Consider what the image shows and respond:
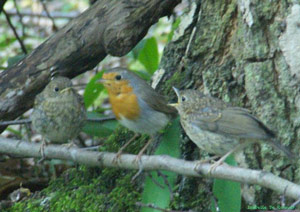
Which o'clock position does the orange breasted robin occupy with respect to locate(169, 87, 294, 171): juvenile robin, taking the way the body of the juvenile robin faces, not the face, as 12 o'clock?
The orange breasted robin is roughly at 1 o'clock from the juvenile robin.

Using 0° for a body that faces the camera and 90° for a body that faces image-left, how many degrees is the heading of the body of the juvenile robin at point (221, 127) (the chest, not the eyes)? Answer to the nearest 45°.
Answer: approximately 90°

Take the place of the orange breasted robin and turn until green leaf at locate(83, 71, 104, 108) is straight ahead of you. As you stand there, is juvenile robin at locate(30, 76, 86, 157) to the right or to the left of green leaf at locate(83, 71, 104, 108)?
left

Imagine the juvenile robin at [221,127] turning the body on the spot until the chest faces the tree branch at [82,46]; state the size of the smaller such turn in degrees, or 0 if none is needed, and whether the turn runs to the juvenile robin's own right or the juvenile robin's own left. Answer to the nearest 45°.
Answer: approximately 45° to the juvenile robin's own right

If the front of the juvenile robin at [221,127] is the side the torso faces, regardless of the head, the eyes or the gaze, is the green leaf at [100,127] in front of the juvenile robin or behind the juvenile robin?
in front

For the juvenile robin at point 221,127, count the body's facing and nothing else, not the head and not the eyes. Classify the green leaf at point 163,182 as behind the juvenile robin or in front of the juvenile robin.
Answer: in front
